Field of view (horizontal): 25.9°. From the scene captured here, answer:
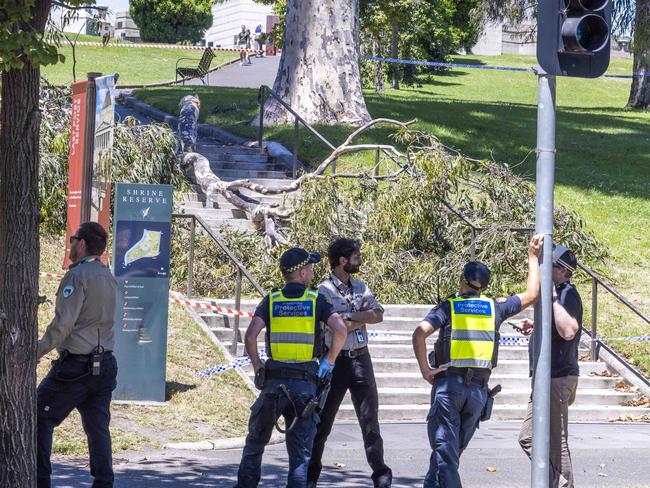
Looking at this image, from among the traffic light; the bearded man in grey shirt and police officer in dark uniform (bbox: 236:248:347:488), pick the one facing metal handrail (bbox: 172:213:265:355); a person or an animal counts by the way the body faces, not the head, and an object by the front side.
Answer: the police officer in dark uniform

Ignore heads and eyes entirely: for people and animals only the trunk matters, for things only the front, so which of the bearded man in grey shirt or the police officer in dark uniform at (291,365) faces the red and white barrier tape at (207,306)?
the police officer in dark uniform

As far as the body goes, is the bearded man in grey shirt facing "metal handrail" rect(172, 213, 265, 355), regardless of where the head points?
no

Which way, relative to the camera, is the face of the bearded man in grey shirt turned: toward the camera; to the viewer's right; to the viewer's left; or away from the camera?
to the viewer's right

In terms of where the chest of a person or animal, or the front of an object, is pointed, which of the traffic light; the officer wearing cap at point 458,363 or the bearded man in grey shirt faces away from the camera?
the officer wearing cap

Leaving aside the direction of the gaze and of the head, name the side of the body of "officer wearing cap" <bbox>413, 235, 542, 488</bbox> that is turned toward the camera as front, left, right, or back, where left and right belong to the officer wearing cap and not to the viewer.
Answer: back

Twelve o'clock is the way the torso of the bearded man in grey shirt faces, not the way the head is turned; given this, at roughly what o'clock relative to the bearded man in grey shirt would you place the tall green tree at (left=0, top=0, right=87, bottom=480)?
The tall green tree is roughly at 3 o'clock from the bearded man in grey shirt.

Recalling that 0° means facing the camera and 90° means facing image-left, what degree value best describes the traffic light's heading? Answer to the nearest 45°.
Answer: approximately 315°

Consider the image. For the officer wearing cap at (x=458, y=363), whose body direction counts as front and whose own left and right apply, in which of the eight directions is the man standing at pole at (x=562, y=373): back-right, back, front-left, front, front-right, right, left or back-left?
front-right

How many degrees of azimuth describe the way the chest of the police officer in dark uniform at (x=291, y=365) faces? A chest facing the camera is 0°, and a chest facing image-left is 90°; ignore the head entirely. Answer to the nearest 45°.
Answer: approximately 180°

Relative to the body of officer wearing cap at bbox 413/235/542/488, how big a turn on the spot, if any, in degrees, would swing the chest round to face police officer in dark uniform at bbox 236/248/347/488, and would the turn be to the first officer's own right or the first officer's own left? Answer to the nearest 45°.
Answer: approximately 90° to the first officer's own left

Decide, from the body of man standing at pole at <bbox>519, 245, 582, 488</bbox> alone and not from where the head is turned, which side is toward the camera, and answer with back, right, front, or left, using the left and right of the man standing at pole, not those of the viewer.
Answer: left
